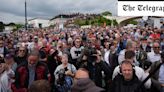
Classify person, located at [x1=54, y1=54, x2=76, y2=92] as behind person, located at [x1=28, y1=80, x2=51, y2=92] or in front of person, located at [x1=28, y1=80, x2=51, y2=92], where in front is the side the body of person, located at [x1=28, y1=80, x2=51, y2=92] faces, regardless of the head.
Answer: in front

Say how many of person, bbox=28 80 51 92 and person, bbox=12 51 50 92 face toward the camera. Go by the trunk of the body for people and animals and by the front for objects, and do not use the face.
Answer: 1

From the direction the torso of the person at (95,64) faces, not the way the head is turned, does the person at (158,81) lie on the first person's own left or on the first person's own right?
on the first person's own left

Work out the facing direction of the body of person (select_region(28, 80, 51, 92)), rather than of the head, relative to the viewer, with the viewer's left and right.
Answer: facing away from the viewer

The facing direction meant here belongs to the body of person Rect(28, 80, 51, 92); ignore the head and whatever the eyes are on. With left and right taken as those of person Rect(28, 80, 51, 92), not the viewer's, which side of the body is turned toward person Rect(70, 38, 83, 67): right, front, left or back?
front

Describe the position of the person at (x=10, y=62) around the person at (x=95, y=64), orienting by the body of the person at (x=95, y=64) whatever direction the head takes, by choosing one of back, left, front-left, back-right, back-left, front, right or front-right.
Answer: front-right

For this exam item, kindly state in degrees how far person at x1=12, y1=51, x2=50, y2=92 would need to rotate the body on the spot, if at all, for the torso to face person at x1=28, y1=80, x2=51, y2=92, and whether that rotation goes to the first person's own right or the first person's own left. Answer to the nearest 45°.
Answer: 0° — they already face them

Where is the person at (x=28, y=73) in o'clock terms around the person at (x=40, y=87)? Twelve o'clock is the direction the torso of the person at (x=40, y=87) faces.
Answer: the person at (x=28, y=73) is roughly at 12 o'clock from the person at (x=40, y=87).
